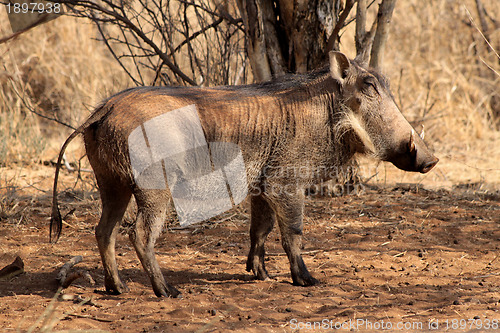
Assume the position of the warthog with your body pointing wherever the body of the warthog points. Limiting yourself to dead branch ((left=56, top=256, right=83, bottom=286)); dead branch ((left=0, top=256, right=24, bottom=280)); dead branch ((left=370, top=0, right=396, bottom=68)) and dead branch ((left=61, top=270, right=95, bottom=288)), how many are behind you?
3

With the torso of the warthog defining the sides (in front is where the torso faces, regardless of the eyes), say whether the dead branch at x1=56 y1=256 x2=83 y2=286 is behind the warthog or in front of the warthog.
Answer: behind

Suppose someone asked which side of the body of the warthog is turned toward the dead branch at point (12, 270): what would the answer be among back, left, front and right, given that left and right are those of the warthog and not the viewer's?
back

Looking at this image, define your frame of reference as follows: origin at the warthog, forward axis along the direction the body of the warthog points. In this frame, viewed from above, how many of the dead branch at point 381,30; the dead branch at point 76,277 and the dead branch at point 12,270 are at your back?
2

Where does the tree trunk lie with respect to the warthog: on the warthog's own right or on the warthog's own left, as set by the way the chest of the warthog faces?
on the warthog's own left

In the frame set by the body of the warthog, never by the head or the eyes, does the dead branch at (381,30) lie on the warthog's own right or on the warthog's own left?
on the warthog's own left

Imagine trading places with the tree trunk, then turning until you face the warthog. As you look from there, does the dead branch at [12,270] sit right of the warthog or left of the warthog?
right

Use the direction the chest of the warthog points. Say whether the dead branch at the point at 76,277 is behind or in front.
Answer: behind

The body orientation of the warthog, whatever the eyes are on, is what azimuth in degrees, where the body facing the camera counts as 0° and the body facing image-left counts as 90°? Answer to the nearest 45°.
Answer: approximately 270°

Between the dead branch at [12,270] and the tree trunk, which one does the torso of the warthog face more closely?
the tree trunk
